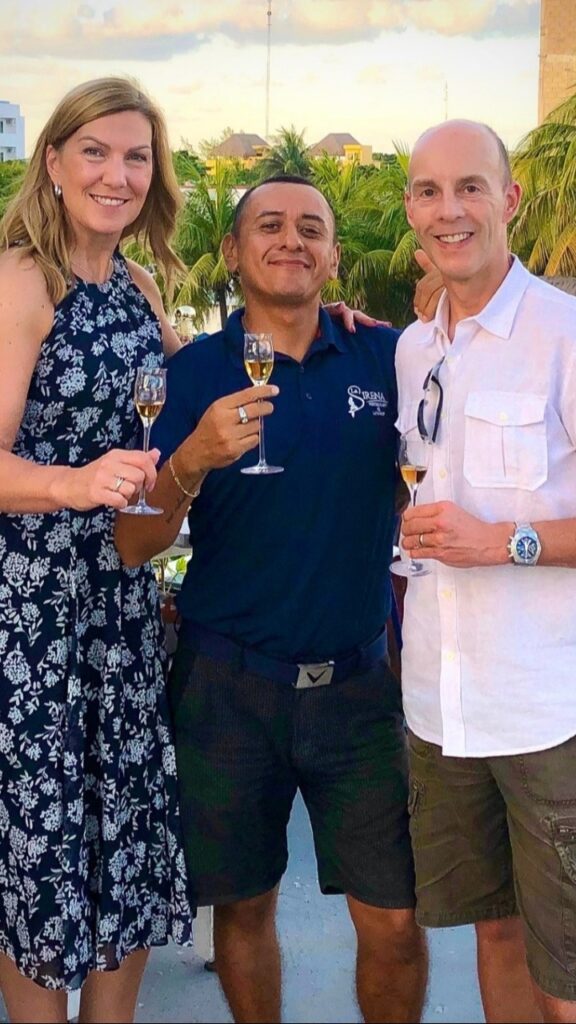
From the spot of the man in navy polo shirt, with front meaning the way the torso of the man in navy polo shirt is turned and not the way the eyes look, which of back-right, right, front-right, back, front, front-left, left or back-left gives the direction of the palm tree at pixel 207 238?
back

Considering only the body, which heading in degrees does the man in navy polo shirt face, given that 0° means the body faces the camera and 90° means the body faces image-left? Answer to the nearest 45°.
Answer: approximately 0°

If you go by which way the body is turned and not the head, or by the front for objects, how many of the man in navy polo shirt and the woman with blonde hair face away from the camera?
0

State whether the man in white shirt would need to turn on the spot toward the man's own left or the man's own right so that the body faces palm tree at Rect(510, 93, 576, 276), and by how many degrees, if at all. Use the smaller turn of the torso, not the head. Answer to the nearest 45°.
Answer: approximately 135° to the man's own right

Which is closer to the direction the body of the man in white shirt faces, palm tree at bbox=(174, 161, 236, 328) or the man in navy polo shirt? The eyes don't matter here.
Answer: the man in navy polo shirt

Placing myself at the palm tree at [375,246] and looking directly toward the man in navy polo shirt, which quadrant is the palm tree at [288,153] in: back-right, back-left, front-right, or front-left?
back-right

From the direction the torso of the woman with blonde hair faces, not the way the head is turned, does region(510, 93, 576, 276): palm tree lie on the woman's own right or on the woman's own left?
on the woman's own left

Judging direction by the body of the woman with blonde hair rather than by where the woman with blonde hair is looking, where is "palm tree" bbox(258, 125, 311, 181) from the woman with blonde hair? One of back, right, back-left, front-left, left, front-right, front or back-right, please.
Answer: back-left

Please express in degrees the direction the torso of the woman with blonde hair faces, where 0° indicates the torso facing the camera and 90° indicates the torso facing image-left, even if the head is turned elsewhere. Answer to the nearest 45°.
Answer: approximately 315°

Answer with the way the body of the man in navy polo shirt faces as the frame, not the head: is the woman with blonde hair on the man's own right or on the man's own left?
on the man's own right

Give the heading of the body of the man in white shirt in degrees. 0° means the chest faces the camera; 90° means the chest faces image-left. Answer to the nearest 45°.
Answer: approximately 45°

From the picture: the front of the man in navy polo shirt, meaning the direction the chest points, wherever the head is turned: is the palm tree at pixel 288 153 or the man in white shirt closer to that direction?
the man in white shirt

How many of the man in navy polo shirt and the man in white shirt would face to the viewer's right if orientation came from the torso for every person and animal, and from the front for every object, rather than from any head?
0

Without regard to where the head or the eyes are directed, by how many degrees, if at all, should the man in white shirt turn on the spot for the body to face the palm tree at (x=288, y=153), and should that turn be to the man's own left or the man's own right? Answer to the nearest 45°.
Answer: approximately 135° to the man's own right
